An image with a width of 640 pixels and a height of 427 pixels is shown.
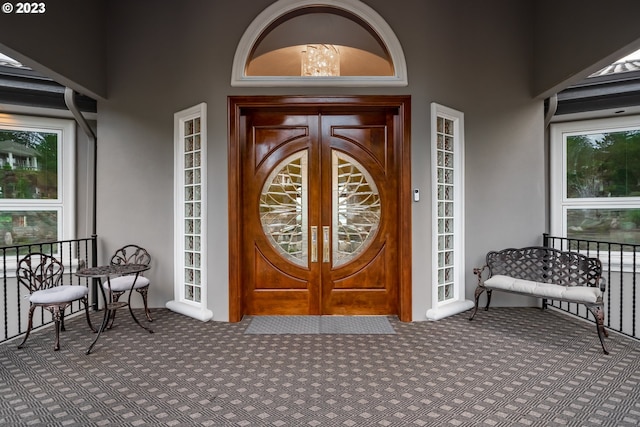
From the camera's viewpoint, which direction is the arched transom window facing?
toward the camera

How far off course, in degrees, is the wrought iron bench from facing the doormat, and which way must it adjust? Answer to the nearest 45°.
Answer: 0° — it already faces it

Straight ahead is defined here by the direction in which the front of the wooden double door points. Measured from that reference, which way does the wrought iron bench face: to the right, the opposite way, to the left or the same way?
to the right

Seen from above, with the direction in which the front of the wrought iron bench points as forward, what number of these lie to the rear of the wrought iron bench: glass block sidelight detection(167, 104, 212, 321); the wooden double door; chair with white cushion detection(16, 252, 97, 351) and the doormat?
0

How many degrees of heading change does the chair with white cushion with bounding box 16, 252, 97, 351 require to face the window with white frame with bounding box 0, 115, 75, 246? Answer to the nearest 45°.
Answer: approximately 135° to its left

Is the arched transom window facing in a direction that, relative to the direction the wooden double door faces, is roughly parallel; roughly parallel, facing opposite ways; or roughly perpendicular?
roughly parallel

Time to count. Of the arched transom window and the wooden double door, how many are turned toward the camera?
2

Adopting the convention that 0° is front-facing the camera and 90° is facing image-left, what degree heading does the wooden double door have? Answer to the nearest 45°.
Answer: approximately 0°

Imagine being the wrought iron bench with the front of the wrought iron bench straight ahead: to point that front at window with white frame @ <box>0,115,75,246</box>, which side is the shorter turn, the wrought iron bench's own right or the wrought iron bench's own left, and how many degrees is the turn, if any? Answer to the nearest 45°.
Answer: approximately 45° to the wrought iron bench's own right

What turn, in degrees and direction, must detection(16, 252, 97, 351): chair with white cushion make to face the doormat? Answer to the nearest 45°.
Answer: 0° — it already faces it

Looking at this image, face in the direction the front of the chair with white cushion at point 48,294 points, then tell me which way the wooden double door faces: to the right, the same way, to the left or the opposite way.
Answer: to the right

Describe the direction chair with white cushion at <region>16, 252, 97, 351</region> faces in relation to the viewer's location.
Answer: facing the viewer and to the right of the viewer

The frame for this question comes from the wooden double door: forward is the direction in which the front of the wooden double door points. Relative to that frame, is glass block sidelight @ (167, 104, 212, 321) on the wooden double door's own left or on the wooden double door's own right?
on the wooden double door's own right

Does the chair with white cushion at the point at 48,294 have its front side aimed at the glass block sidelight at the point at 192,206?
no

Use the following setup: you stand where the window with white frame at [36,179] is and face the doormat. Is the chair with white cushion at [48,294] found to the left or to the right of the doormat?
right

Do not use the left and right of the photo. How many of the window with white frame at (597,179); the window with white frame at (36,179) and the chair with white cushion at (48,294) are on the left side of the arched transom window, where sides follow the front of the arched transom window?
1
